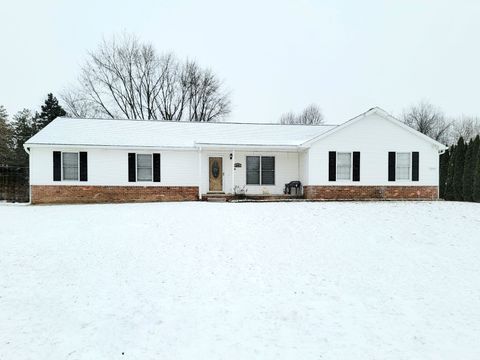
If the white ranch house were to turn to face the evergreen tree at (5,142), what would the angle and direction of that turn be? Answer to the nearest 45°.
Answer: approximately 135° to its right

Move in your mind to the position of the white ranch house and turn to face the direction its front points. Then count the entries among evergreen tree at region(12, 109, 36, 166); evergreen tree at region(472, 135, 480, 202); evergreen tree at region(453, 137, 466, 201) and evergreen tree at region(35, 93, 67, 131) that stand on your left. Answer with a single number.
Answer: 2

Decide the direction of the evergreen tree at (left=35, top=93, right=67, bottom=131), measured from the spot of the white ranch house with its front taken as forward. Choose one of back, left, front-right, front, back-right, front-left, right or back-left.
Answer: back-right

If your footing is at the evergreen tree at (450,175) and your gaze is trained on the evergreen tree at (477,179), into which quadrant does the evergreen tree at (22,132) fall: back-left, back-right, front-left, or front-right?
back-right

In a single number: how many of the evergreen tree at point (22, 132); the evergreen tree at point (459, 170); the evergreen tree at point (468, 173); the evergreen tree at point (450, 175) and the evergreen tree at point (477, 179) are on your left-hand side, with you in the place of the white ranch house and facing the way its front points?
4

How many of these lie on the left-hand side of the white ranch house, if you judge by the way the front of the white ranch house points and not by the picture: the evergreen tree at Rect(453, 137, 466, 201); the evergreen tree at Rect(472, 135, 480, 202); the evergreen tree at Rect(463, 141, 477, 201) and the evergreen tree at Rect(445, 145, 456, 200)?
4

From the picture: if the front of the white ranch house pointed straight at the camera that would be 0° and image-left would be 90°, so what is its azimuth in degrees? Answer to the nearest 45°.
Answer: approximately 0°

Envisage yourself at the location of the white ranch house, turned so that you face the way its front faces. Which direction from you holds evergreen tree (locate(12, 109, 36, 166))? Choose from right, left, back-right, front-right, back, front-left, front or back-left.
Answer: back-right

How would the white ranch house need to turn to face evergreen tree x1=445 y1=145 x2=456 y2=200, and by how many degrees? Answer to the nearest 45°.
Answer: approximately 90° to its left

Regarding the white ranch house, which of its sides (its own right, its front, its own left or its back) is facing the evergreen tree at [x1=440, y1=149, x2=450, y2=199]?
left

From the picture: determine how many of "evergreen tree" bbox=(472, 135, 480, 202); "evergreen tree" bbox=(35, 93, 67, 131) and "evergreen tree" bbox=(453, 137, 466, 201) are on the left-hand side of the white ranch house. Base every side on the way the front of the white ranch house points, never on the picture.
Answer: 2

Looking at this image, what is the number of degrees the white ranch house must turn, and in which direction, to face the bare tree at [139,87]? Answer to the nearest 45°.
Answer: approximately 135° to its right
